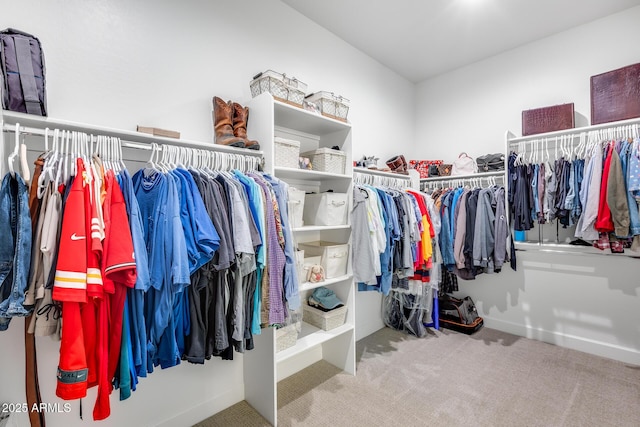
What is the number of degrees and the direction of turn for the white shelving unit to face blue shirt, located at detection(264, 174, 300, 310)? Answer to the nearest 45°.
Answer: approximately 45° to its right

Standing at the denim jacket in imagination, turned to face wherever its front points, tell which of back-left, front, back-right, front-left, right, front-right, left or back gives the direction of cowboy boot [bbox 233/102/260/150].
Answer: back-left

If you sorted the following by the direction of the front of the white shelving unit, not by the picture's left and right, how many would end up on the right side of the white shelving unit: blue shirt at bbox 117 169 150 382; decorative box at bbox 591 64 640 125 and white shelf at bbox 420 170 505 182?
1

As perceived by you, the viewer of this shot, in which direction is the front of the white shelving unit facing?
facing the viewer and to the right of the viewer

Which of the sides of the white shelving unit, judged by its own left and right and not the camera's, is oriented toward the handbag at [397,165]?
left
